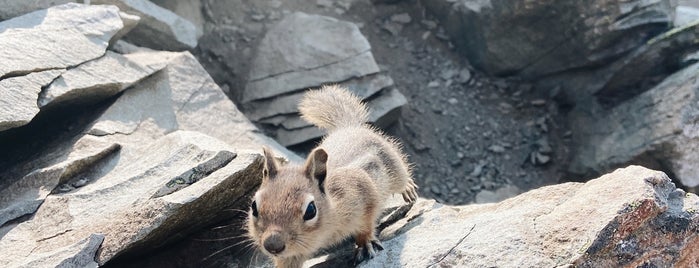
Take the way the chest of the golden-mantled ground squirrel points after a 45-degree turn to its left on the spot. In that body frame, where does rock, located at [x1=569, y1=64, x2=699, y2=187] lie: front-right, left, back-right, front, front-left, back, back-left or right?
back-left

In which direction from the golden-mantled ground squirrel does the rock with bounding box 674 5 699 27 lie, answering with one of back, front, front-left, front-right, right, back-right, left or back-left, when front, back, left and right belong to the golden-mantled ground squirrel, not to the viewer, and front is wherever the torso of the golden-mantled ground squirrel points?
back

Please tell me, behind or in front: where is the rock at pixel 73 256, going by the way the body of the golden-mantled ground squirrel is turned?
in front

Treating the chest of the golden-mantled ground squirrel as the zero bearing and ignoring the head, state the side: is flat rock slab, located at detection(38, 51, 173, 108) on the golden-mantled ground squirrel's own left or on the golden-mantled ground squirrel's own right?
on the golden-mantled ground squirrel's own right

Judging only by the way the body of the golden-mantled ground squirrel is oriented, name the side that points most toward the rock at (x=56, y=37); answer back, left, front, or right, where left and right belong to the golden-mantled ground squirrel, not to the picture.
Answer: right

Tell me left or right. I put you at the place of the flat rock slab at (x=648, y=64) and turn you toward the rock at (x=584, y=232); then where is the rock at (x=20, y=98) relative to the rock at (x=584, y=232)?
right

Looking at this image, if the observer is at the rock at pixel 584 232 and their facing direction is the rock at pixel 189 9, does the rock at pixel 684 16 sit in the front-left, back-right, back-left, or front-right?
front-right

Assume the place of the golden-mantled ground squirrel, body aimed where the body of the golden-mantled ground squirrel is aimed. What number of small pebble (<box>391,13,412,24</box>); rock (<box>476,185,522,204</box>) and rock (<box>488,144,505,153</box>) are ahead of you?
0

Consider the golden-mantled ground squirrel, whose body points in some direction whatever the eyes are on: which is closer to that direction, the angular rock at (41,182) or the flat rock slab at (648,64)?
the angular rock

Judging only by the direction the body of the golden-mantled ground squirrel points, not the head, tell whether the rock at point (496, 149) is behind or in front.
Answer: behind

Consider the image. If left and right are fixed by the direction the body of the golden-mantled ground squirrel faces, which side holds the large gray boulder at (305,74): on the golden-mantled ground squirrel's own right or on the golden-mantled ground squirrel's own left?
on the golden-mantled ground squirrel's own right

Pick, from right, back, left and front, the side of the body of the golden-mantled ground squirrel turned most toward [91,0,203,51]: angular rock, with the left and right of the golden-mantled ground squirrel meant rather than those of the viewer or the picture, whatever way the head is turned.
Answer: right

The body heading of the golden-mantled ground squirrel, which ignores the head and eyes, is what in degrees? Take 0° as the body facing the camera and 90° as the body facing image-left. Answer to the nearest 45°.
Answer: approximately 45°

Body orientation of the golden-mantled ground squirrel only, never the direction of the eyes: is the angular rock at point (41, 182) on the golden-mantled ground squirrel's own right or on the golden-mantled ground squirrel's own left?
on the golden-mantled ground squirrel's own right
